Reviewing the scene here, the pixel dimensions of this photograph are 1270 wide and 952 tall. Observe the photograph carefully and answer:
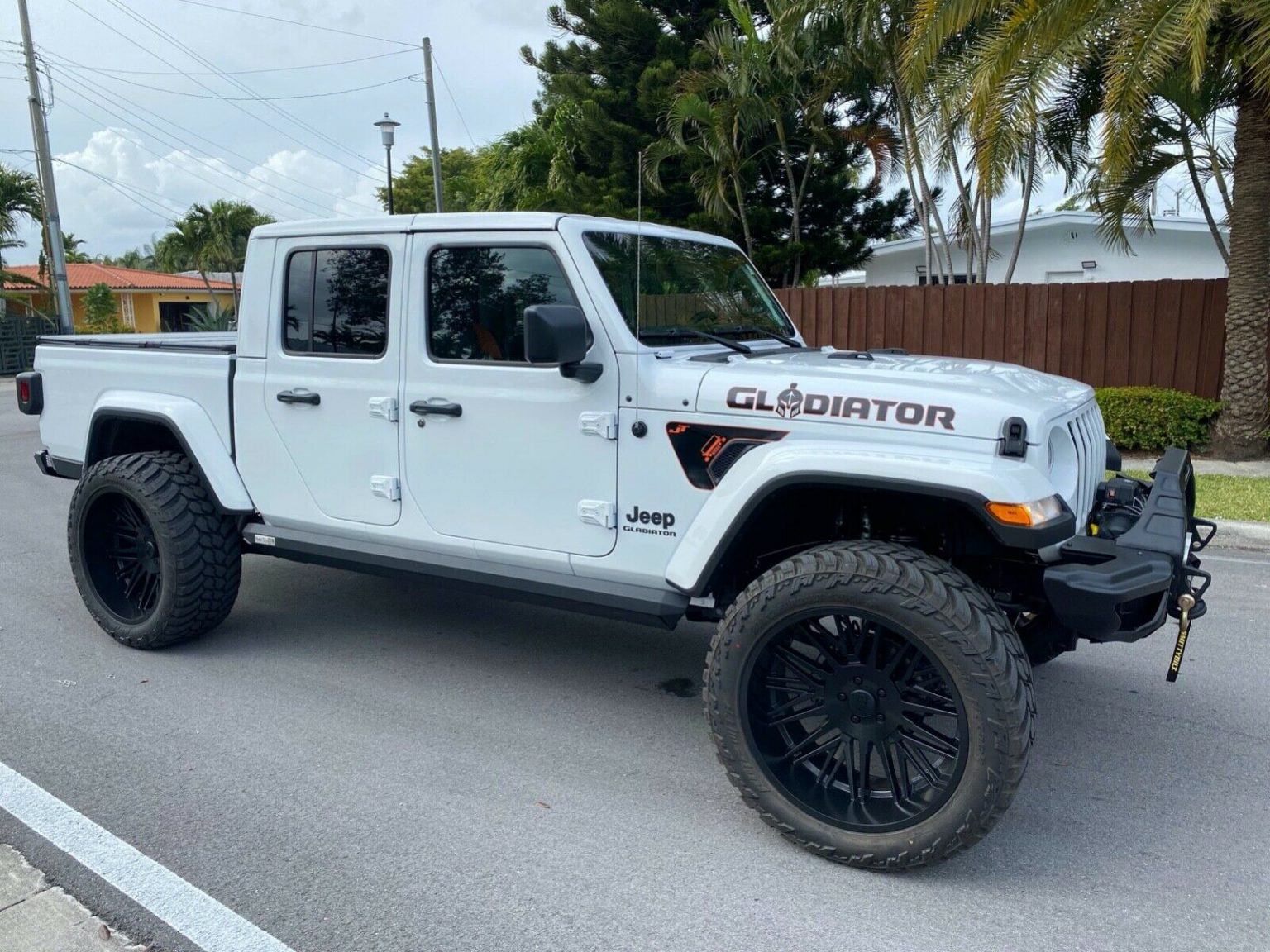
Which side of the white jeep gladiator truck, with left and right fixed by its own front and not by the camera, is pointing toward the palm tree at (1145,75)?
left

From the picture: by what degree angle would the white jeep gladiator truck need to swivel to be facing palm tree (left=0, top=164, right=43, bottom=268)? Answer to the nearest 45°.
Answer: approximately 180°

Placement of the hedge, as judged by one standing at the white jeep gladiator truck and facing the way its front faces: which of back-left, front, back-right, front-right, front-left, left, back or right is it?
left

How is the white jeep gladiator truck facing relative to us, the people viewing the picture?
facing the viewer and to the right of the viewer

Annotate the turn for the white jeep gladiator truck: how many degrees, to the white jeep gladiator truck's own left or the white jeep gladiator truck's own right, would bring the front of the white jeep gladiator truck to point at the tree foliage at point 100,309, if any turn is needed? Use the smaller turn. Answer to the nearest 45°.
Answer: approximately 180°

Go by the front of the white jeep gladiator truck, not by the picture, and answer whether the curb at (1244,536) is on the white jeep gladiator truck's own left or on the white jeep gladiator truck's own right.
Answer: on the white jeep gladiator truck's own left

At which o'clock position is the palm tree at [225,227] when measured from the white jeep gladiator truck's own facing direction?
The palm tree is roughly at 7 o'clock from the white jeep gladiator truck.

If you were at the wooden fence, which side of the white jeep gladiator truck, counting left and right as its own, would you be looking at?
left

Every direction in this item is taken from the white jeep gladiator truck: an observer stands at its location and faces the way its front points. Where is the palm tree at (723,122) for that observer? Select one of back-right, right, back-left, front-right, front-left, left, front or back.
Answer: back-left
